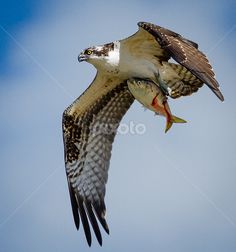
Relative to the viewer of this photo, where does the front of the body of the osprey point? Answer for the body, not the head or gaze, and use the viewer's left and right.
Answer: facing to the left of the viewer
